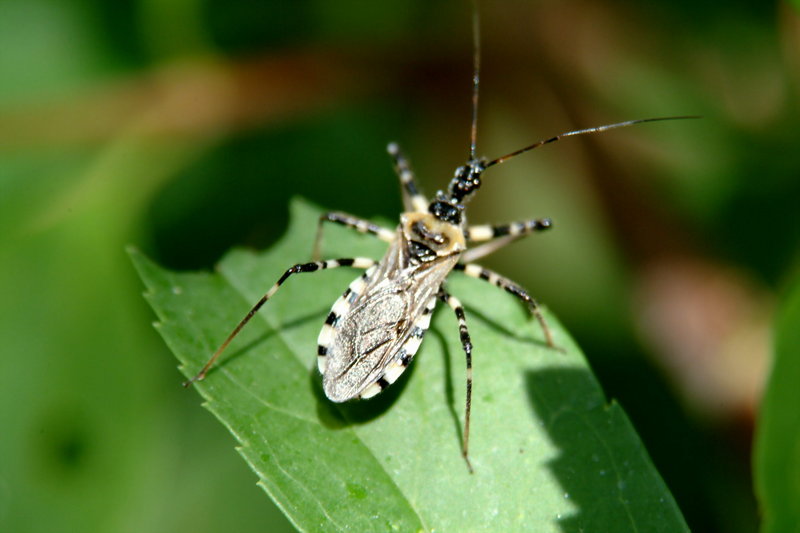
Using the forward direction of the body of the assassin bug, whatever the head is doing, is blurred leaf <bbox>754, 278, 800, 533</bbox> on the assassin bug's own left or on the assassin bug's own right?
on the assassin bug's own right

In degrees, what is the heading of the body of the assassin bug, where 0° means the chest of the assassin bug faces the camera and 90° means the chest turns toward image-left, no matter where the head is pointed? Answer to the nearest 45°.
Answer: approximately 225°
